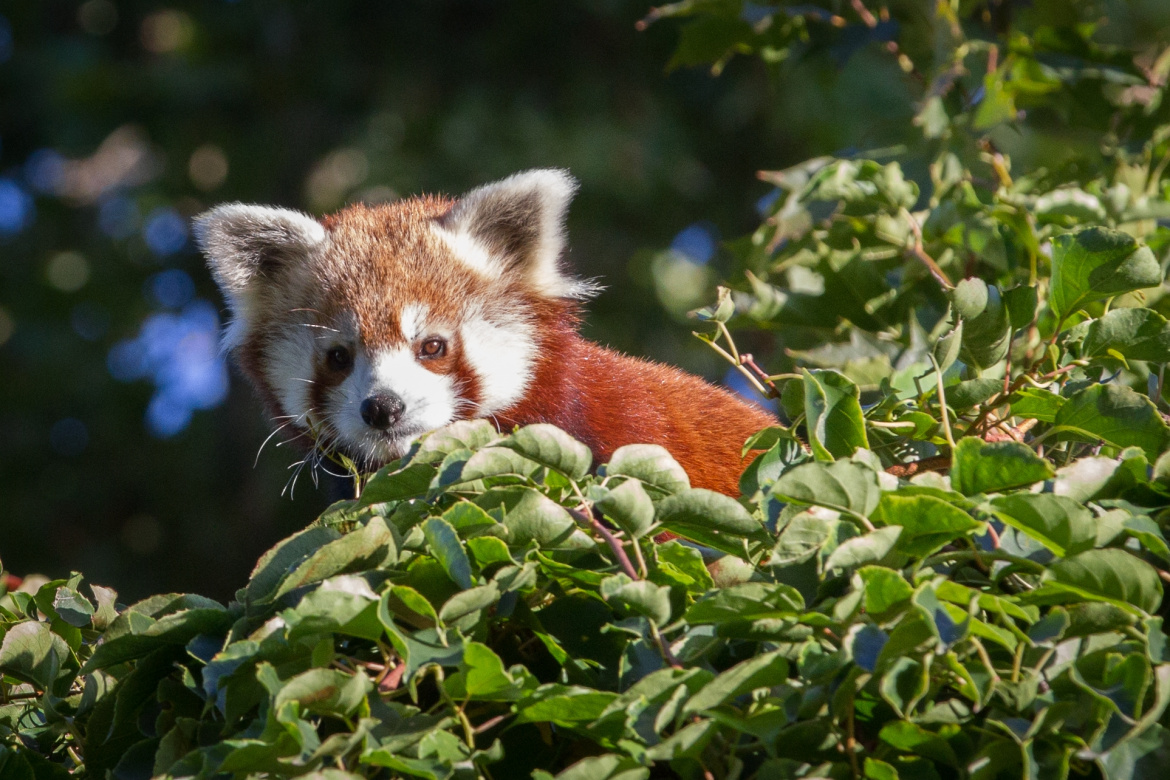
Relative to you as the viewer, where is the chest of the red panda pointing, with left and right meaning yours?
facing the viewer and to the left of the viewer

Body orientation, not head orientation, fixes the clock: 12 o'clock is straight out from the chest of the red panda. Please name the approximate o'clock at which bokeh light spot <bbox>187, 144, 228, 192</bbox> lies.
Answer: The bokeh light spot is roughly at 4 o'clock from the red panda.
